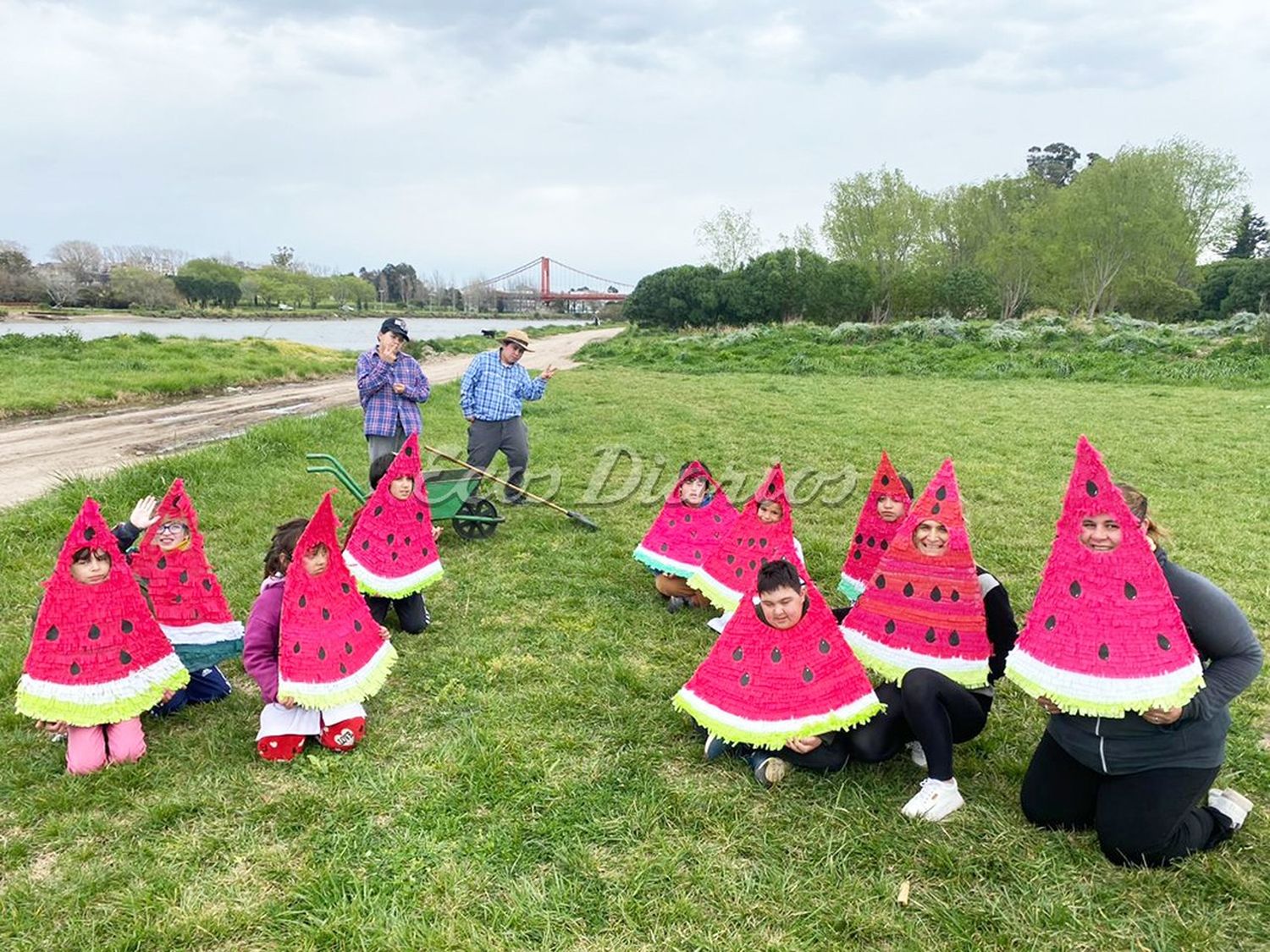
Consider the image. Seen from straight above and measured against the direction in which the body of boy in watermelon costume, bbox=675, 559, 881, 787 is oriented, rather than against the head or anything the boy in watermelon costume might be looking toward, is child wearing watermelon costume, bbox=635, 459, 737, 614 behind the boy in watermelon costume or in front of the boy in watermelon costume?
behind

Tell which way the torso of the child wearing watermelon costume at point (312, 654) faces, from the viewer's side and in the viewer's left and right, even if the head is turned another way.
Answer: facing the viewer and to the right of the viewer

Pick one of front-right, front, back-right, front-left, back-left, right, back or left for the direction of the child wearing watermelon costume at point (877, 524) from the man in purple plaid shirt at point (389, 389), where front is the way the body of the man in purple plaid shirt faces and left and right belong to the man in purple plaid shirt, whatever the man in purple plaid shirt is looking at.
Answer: front-left

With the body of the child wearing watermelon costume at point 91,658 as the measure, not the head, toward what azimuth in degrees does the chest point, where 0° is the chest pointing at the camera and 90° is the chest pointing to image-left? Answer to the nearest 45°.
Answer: approximately 0°

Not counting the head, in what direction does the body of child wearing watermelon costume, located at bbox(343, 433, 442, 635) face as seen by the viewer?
toward the camera

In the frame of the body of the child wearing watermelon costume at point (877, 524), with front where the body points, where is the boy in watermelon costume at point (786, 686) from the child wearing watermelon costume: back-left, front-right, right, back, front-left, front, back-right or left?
front

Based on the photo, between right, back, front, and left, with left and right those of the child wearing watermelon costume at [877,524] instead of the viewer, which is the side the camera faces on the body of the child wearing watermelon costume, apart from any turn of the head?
front

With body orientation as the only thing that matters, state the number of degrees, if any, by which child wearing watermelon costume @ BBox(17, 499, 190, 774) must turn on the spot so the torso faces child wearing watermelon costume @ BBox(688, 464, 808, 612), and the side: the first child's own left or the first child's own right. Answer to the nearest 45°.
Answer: approximately 90° to the first child's own left

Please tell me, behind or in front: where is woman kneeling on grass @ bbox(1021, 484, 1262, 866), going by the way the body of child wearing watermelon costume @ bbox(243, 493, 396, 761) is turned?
in front

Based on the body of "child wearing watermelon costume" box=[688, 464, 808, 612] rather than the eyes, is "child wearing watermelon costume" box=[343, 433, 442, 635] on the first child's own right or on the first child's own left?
on the first child's own right

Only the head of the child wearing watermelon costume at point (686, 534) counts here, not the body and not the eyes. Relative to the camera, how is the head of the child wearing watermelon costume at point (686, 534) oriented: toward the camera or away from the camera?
toward the camera

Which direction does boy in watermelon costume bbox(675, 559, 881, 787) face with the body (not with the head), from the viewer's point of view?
toward the camera

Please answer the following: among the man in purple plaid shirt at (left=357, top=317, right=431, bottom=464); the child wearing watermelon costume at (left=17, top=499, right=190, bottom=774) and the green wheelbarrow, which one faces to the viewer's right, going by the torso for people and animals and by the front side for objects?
the green wheelbarrow

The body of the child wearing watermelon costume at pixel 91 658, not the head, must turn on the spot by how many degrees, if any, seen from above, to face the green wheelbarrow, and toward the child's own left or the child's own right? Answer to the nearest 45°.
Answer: approximately 135° to the child's own left

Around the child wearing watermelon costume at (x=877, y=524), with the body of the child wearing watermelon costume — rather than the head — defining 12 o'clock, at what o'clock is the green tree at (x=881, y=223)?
The green tree is roughly at 6 o'clock from the child wearing watermelon costume.

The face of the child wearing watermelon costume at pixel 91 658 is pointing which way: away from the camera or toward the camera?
toward the camera
